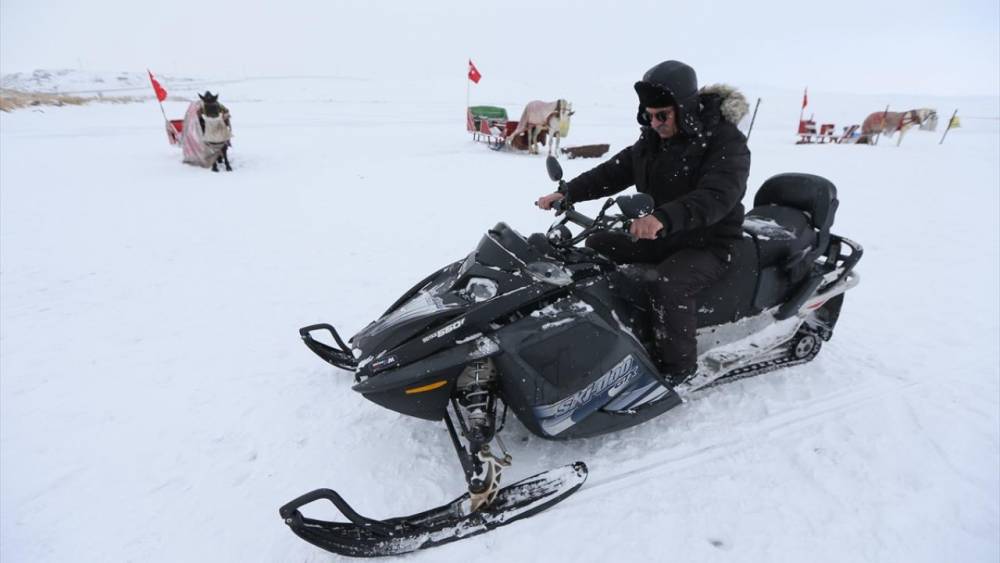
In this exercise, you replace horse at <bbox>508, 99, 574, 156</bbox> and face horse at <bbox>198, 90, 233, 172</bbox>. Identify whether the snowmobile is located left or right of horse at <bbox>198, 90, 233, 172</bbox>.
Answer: left

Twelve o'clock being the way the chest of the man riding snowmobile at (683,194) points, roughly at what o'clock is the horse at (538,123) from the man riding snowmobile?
The horse is roughly at 4 o'clock from the man riding snowmobile.

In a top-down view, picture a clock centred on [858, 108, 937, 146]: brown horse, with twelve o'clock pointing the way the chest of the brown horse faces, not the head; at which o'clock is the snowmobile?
The snowmobile is roughly at 3 o'clock from the brown horse.

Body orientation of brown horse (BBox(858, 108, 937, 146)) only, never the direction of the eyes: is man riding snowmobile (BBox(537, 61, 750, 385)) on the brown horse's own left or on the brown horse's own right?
on the brown horse's own right

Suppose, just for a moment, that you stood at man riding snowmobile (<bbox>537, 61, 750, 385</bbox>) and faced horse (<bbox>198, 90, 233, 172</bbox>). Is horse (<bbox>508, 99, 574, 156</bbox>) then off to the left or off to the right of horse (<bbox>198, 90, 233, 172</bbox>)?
right

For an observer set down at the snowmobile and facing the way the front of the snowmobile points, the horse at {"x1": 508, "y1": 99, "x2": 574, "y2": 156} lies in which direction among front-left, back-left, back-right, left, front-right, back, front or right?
back-right

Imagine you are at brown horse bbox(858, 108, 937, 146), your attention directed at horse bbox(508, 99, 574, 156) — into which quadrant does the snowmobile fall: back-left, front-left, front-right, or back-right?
front-left

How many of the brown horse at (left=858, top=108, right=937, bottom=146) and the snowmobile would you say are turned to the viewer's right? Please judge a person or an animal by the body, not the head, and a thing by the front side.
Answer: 1

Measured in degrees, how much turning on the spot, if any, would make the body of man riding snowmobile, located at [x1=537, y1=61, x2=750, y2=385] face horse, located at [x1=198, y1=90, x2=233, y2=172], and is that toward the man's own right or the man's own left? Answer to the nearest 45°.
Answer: approximately 90° to the man's own right

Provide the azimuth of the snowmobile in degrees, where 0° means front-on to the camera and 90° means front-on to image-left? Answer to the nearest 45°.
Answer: approximately 45°

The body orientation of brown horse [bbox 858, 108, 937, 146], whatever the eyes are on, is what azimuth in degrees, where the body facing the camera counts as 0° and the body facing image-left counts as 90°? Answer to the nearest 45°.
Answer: approximately 270°

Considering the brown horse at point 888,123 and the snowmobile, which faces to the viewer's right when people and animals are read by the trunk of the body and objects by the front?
the brown horse

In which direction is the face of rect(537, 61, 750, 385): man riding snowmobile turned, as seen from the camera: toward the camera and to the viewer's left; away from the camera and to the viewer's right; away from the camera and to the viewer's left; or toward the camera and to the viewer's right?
toward the camera and to the viewer's left

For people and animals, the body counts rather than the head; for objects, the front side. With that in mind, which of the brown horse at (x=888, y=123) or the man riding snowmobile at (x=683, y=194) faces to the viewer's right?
the brown horse

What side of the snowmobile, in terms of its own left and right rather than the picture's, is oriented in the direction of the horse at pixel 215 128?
right
